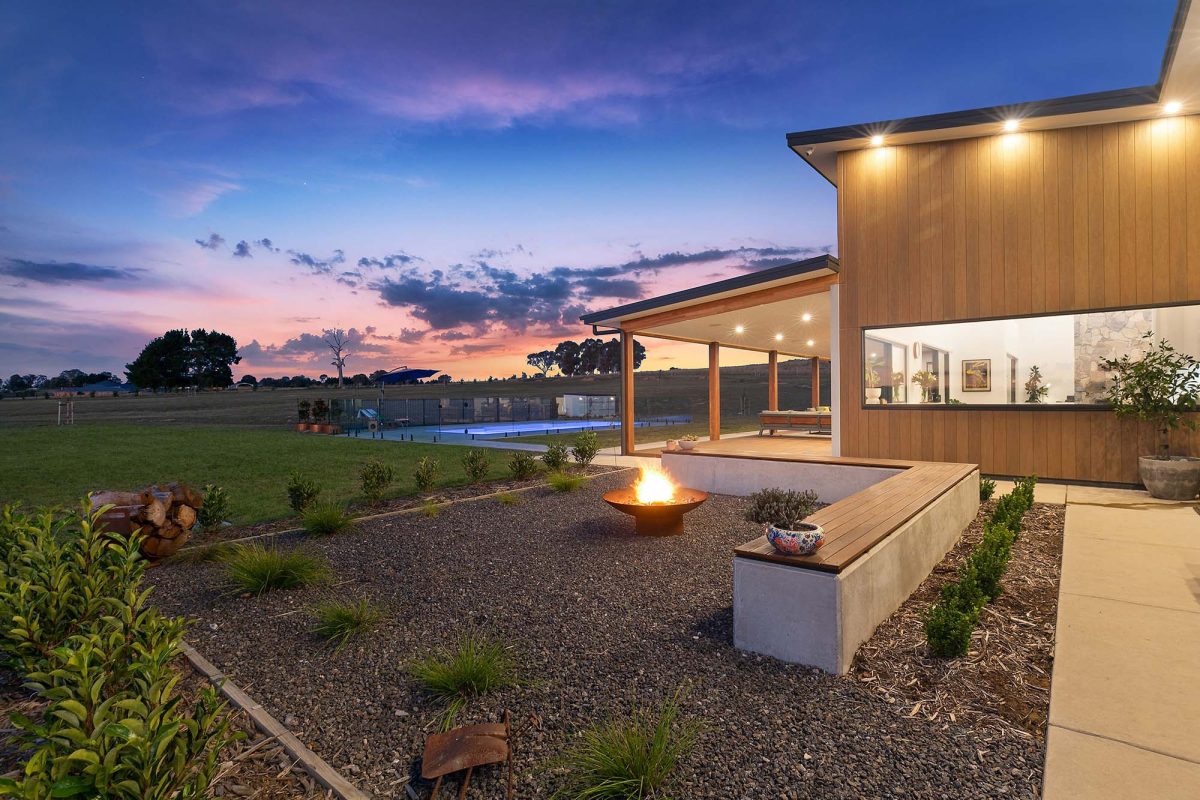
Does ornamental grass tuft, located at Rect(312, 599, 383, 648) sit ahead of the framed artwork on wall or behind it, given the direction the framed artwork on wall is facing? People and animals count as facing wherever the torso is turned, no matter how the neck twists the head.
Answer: ahead

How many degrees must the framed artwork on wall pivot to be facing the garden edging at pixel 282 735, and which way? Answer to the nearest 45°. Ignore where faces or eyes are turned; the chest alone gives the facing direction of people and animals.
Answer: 0° — it already faces it

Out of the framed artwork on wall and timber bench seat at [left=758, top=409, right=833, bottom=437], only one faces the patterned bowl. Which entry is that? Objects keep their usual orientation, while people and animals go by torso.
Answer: the framed artwork on wall

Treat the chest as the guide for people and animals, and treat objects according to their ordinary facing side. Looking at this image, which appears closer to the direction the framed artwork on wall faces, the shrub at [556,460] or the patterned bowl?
the patterned bowl

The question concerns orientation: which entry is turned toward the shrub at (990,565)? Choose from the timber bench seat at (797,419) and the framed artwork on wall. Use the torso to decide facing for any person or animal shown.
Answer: the framed artwork on wall

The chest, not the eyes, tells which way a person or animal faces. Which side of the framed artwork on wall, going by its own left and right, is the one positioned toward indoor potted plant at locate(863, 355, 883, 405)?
right

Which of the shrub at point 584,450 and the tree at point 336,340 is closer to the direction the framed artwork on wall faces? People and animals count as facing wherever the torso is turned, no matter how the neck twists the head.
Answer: the shrub

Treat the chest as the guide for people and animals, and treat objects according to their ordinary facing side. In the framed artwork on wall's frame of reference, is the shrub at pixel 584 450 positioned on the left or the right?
on its right

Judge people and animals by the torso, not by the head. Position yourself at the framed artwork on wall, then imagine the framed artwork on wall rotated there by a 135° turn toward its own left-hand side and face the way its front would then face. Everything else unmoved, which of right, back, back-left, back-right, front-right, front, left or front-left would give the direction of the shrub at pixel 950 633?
back-right

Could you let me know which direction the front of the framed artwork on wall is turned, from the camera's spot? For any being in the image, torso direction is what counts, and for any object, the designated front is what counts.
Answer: facing the viewer

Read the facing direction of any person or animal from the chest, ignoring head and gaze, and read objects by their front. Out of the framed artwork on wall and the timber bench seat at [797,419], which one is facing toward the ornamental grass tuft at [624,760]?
the framed artwork on wall

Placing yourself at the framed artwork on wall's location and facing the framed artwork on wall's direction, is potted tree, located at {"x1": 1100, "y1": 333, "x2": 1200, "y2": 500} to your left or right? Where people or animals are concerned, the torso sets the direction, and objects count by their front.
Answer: on your left
